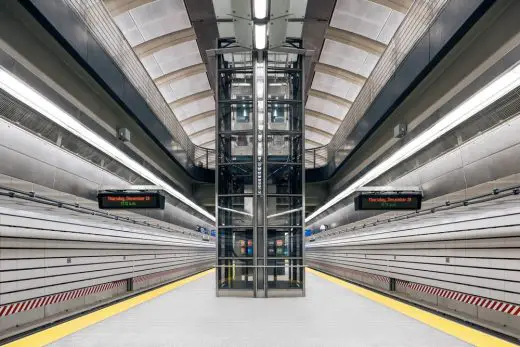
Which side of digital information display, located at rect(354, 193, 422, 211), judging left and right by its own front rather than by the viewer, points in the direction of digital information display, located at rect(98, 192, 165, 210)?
right

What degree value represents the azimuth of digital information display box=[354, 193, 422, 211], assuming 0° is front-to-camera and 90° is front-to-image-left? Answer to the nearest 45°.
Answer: approximately 0°

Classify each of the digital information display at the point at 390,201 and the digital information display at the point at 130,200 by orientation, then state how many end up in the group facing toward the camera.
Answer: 2

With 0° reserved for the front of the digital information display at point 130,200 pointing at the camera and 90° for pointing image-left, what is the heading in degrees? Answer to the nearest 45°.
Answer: approximately 0°

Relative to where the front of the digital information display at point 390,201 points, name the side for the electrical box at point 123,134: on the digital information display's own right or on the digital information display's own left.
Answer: on the digital information display's own right

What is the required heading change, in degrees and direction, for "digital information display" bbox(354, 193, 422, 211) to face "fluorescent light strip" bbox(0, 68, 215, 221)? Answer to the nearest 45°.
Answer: approximately 45° to its right
